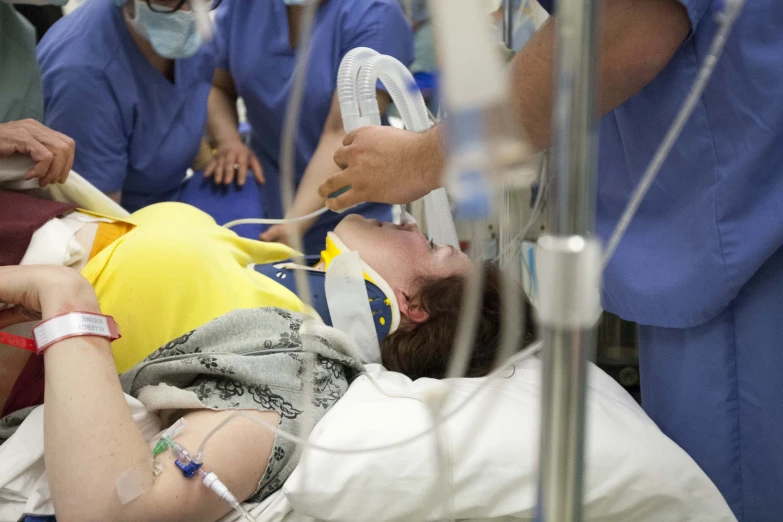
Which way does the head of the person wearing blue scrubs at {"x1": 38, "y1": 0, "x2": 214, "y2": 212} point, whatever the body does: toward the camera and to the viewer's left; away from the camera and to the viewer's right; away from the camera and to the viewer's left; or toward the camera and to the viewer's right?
toward the camera and to the viewer's right

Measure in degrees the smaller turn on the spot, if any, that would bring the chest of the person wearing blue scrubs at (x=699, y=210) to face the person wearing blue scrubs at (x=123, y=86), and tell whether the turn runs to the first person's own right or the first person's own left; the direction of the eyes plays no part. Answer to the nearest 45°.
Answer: approximately 45° to the first person's own right

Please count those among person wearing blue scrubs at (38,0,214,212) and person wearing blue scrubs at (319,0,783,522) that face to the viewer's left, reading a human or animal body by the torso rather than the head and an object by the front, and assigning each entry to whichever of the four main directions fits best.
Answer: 1

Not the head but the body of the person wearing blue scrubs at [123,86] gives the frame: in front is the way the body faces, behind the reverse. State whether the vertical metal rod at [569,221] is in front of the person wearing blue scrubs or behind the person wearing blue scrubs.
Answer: in front

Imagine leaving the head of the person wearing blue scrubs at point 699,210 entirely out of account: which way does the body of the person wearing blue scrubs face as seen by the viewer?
to the viewer's left

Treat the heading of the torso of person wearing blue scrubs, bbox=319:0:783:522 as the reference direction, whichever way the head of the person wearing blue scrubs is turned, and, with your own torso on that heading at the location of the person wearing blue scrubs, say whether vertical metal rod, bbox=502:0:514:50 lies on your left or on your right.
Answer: on your right

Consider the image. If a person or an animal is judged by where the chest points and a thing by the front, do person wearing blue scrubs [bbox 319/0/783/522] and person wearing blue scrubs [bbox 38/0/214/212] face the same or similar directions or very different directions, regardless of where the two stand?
very different directions

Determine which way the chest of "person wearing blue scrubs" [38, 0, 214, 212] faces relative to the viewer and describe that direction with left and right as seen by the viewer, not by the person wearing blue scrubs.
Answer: facing the viewer and to the right of the viewer
